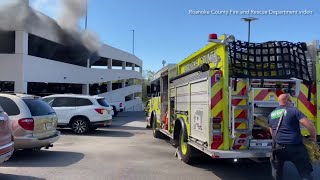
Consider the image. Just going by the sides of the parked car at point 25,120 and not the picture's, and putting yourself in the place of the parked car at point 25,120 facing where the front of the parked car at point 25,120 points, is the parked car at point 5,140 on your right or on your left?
on your left

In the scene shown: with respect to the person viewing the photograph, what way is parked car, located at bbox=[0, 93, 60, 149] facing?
facing away from the viewer and to the left of the viewer

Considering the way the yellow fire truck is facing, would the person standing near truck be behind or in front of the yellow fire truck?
behind

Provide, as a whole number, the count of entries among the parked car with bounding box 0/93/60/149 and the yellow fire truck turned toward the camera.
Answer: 0

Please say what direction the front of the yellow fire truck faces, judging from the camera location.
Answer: facing away from the viewer and to the left of the viewer

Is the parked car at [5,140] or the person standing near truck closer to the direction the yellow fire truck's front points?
the parked car
